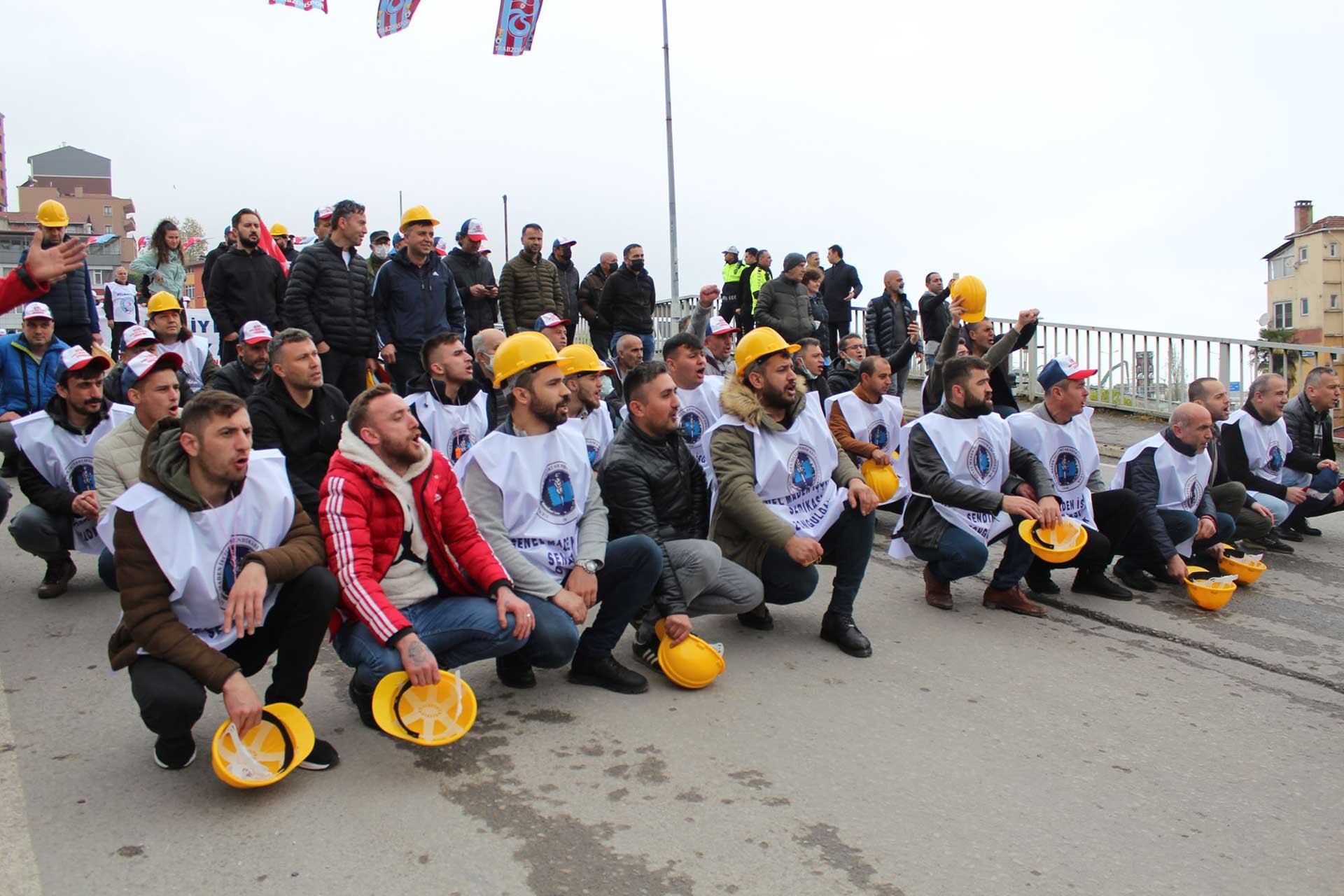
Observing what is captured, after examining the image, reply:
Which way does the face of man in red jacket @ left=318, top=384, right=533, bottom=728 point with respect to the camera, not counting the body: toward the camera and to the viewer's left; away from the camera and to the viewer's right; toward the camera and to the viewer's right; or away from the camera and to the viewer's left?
toward the camera and to the viewer's right

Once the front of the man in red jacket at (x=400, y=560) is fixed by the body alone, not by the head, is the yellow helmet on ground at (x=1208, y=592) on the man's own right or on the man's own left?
on the man's own left

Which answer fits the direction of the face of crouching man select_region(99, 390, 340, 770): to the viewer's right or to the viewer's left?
to the viewer's right

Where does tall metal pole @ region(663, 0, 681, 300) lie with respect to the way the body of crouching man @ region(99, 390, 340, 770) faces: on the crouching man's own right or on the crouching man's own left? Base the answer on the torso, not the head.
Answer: on the crouching man's own left

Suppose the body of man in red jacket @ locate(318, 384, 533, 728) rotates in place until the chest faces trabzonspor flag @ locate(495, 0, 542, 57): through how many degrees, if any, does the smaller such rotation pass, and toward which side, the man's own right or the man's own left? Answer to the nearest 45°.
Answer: approximately 135° to the man's own left

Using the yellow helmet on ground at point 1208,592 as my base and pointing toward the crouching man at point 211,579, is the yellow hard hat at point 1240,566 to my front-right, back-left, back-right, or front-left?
back-right

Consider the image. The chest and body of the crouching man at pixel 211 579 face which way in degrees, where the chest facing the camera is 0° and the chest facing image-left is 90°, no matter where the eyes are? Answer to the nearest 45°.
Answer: approximately 315°

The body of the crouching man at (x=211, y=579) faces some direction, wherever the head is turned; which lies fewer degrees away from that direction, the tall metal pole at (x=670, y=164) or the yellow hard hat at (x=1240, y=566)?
the yellow hard hat

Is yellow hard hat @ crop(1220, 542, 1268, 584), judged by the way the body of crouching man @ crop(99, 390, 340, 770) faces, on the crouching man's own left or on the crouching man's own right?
on the crouching man's own left

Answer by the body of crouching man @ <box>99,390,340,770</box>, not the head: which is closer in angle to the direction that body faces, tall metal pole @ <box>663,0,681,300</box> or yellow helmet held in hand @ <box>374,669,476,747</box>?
the yellow helmet held in hand

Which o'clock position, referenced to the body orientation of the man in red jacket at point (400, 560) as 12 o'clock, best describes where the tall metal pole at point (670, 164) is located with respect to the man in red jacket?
The tall metal pole is roughly at 8 o'clock from the man in red jacket.

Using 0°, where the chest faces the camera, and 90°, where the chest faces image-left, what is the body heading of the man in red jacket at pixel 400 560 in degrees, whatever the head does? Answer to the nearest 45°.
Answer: approximately 315°
